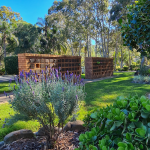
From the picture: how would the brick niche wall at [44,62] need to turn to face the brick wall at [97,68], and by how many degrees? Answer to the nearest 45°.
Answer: approximately 135° to its left

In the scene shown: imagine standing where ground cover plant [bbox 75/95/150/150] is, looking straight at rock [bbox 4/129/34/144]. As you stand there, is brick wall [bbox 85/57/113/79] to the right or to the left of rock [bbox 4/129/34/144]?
right

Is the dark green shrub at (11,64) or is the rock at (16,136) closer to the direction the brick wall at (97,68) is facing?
the rock

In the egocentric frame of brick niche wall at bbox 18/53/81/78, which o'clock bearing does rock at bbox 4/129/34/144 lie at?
The rock is roughly at 12 o'clock from the brick niche wall.

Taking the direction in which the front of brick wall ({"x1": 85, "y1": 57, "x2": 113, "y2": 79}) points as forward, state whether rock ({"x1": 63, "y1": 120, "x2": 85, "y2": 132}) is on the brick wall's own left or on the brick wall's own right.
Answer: on the brick wall's own right

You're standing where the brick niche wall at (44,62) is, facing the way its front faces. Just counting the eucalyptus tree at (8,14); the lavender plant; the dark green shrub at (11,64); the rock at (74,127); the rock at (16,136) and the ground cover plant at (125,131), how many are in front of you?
4

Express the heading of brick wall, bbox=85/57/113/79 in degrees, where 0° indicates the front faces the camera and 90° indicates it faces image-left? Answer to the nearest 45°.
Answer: approximately 315°

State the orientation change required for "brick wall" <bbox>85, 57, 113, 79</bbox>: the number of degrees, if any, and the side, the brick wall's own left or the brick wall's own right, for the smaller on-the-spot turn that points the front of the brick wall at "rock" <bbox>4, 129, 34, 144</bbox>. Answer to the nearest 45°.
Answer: approximately 45° to the brick wall's own right

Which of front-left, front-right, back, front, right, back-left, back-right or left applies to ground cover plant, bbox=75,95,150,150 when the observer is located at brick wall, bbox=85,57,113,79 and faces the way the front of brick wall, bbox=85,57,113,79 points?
front-right
